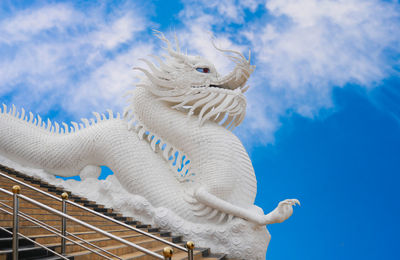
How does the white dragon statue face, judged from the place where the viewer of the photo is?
facing to the right of the viewer
